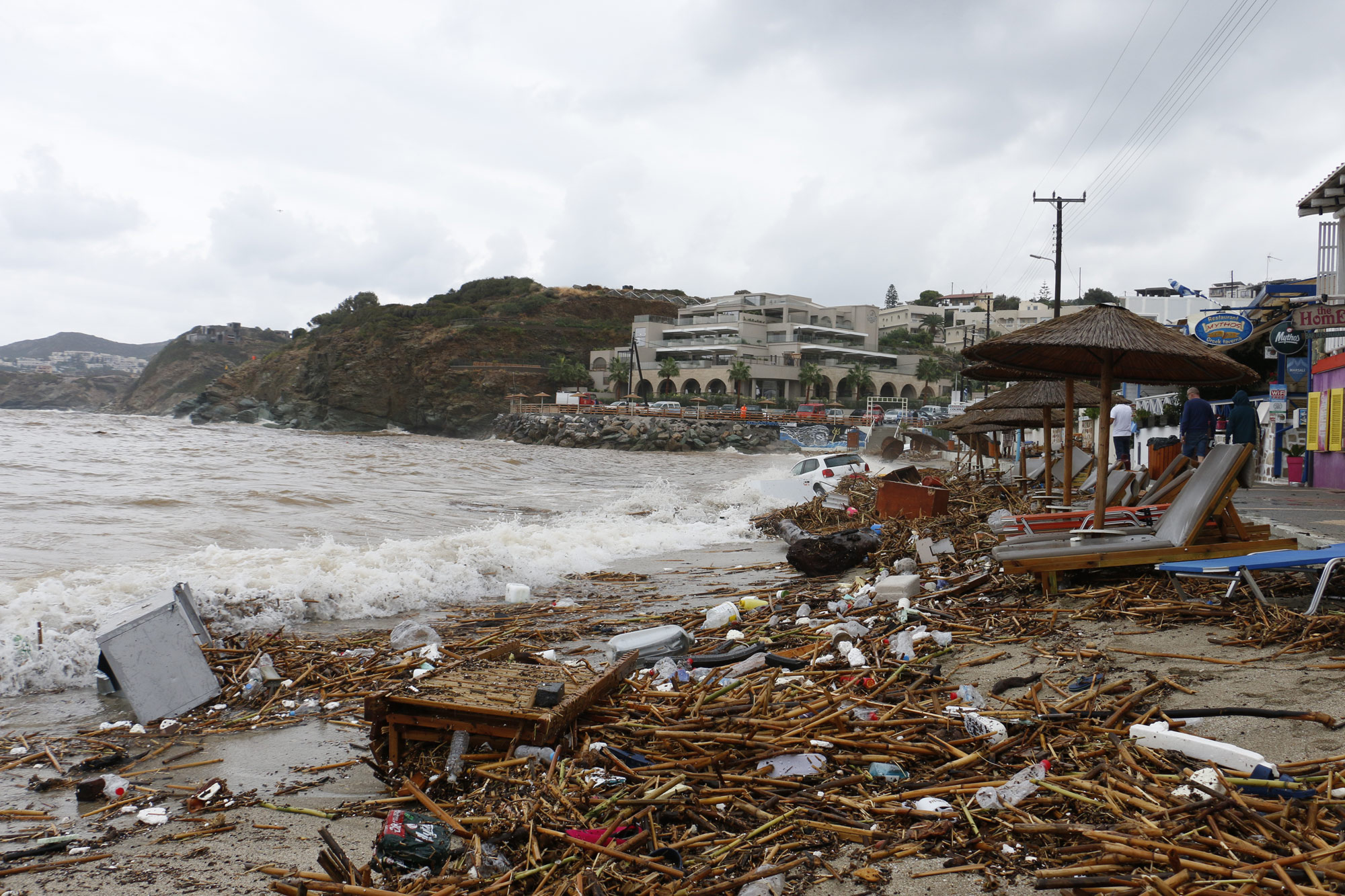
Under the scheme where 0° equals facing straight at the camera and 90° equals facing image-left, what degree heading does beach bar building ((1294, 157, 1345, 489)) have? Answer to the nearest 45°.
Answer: approximately 45°

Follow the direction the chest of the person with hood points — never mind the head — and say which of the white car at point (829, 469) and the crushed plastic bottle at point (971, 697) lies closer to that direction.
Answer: the white car

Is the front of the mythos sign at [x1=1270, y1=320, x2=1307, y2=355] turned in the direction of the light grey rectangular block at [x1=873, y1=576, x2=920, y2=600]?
yes

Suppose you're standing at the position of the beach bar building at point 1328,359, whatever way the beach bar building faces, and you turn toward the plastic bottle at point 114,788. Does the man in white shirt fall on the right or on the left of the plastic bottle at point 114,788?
right

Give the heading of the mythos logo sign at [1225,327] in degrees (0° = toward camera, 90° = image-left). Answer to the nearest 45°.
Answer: approximately 0°

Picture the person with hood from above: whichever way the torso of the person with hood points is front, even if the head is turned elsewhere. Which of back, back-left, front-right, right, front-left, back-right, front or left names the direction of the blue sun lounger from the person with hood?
back

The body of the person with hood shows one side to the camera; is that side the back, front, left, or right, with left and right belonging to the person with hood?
back
